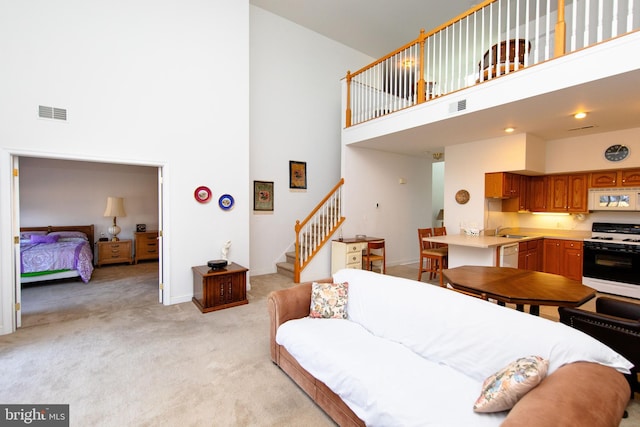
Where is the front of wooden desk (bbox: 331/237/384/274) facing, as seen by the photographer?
facing the viewer and to the right of the viewer

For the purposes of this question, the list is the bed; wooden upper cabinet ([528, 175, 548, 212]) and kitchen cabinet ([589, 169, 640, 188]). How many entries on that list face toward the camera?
3

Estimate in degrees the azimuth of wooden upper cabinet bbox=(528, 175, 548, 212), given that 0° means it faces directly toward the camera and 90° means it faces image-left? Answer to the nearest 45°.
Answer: approximately 0°

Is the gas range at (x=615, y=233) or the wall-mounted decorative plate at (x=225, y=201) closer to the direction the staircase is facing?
the wall-mounted decorative plate

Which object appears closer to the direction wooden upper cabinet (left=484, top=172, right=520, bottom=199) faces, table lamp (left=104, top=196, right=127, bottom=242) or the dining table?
the dining table

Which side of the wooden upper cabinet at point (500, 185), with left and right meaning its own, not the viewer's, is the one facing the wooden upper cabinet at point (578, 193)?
left

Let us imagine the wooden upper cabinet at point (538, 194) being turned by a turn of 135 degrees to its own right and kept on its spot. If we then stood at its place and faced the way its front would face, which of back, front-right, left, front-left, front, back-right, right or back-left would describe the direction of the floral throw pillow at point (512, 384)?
back-left

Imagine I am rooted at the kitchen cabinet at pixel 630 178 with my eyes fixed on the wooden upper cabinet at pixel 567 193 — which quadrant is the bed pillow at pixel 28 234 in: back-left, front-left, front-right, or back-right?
front-left

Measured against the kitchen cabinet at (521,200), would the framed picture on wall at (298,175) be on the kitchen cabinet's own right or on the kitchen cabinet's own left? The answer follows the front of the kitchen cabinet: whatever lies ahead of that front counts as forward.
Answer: on the kitchen cabinet's own right

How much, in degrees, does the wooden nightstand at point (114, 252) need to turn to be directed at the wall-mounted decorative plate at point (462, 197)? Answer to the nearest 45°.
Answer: approximately 45° to its left

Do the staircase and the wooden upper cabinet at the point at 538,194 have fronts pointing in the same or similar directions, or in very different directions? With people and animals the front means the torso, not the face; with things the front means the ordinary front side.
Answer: same or similar directions
